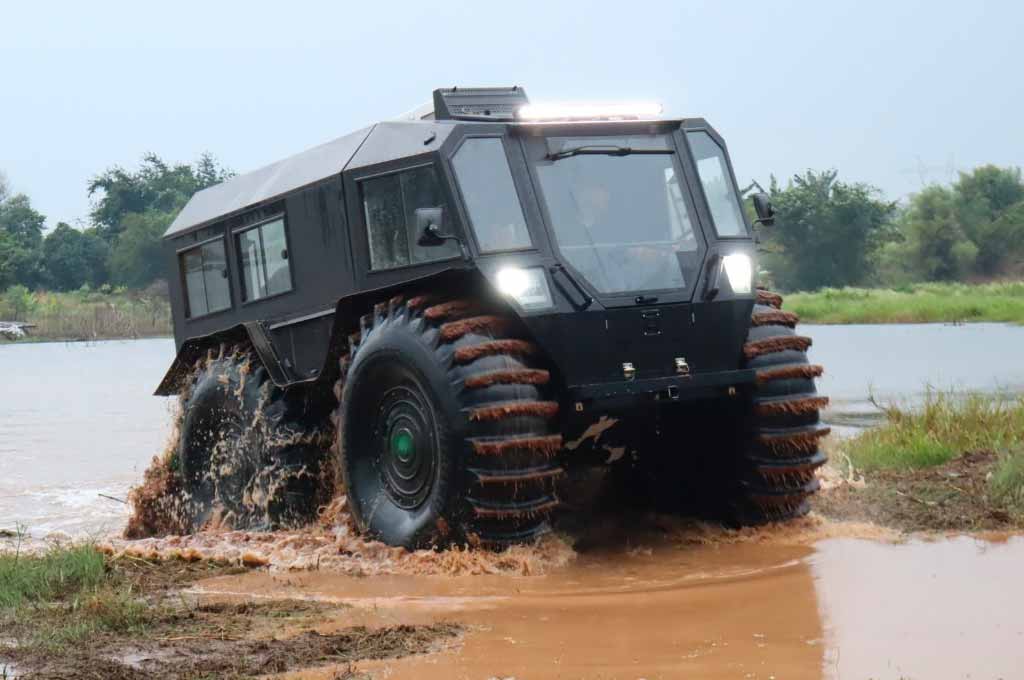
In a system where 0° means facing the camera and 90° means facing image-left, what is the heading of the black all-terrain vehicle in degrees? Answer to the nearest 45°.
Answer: approximately 315°
